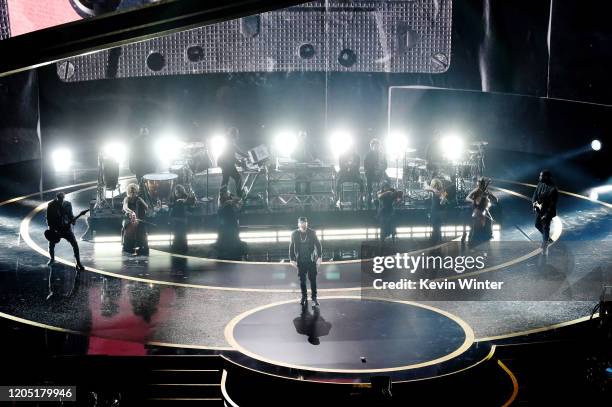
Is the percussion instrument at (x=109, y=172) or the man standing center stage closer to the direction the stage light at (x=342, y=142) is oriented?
the man standing center stage

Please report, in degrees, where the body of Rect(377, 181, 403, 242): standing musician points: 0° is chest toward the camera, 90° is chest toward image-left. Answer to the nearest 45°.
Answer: approximately 0°

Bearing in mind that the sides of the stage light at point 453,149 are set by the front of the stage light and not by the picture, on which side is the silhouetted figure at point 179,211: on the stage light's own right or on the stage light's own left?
on the stage light's own right

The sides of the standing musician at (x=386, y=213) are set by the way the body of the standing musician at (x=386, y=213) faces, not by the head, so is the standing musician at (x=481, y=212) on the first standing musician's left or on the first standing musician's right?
on the first standing musician's left

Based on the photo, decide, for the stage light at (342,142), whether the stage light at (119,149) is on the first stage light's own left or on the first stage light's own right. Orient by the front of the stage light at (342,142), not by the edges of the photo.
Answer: on the first stage light's own right

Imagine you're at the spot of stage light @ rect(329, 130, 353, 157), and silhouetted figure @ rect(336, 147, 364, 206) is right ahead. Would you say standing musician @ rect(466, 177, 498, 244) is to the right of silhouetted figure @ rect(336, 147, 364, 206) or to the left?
left

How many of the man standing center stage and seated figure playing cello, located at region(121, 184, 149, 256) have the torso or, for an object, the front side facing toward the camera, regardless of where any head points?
2

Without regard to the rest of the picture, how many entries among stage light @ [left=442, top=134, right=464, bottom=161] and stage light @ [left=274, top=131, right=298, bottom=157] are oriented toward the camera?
2

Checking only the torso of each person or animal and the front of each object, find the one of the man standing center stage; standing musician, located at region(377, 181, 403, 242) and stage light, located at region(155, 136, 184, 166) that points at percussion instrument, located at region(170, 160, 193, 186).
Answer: the stage light
